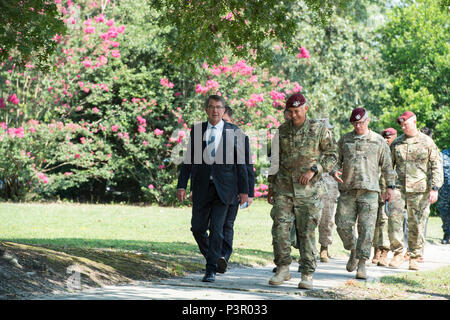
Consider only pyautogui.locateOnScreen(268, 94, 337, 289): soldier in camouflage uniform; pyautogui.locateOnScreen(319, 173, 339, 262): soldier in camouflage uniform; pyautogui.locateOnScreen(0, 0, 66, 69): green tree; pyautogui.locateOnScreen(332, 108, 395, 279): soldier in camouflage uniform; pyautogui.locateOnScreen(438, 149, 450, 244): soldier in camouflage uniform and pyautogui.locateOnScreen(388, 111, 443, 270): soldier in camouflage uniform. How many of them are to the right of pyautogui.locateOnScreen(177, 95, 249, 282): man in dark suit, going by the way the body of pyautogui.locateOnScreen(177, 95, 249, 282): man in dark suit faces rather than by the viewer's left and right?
1

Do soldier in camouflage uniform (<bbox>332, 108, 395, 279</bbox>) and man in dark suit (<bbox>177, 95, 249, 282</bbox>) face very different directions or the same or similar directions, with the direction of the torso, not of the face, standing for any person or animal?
same or similar directions

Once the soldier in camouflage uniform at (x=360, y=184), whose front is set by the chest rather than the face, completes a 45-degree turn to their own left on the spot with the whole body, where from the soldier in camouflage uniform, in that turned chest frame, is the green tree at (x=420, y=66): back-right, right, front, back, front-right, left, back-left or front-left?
back-left

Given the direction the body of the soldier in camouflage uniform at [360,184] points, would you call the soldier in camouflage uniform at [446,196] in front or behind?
behind

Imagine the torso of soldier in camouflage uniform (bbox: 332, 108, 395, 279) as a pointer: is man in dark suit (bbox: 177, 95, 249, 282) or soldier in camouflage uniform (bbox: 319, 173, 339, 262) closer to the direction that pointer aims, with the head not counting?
the man in dark suit

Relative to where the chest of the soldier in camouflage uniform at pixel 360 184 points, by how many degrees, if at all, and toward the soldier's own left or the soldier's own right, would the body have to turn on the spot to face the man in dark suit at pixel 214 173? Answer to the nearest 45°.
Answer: approximately 45° to the soldier's own right

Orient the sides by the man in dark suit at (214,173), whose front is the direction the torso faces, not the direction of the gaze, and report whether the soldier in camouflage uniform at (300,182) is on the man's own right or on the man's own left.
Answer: on the man's own left

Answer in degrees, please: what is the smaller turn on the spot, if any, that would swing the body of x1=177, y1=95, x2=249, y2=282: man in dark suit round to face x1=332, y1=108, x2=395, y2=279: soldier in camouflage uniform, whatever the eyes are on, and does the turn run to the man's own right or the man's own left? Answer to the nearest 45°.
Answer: approximately 135° to the man's own left

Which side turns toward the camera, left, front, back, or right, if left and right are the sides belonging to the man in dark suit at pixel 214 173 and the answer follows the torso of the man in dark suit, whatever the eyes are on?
front

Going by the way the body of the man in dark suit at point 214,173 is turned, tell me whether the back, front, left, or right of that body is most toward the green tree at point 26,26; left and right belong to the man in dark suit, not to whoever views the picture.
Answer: right

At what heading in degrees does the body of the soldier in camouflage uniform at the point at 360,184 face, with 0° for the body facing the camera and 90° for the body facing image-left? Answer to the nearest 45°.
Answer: approximately 0°

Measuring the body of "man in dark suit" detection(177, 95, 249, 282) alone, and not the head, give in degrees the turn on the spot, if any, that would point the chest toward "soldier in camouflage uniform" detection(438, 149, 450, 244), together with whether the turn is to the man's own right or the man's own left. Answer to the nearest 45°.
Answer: approximately 135° to the man's own left

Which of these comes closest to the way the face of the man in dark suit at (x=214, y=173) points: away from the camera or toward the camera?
toward the camera
